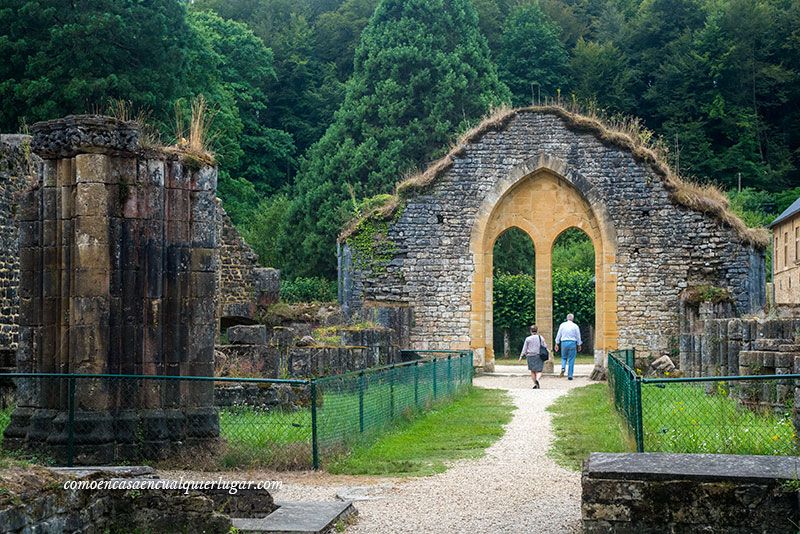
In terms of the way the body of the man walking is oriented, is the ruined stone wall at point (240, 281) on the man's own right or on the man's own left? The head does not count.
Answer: on the man's own left

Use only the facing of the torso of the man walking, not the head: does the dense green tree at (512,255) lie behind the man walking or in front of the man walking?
in front

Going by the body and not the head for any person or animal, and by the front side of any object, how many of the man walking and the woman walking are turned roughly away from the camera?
2

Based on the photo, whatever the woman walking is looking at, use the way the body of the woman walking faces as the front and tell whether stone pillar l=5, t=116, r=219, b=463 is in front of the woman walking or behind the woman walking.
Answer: behind

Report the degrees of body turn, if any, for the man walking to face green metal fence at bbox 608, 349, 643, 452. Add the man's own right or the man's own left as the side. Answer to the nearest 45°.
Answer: approximately 180°

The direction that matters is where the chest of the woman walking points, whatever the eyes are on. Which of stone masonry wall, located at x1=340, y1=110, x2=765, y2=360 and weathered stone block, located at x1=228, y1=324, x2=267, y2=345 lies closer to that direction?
the stone masonry wall

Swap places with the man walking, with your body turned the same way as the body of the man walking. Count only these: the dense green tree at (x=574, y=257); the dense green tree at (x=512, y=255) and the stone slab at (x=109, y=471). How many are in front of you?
2

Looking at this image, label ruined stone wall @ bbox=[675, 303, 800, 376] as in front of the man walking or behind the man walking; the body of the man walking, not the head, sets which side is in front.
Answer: behind

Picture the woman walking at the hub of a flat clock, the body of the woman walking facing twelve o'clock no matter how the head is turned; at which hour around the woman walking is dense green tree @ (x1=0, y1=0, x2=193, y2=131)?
The dense green tree is roughly at 10 o'clock from the woman walking.

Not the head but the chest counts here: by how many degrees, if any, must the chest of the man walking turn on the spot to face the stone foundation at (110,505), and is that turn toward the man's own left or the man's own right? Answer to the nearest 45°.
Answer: approximately 180°

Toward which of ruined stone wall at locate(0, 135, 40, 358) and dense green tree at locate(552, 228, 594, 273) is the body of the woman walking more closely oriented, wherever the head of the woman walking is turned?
the dense green tree

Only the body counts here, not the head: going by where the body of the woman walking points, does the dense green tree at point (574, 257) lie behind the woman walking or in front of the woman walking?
in front

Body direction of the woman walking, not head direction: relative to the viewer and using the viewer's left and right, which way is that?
facing away from the viewer

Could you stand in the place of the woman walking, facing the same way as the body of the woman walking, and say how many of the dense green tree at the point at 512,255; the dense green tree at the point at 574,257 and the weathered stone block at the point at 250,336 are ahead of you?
2

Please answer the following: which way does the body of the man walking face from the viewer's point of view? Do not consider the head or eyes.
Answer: away from the camera

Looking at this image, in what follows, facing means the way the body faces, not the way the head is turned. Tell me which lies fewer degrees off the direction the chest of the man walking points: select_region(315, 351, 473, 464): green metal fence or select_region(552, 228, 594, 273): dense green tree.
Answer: the dense green tree
